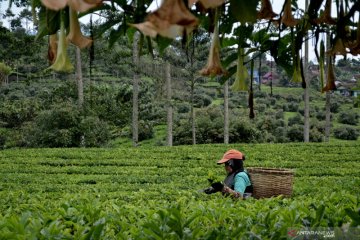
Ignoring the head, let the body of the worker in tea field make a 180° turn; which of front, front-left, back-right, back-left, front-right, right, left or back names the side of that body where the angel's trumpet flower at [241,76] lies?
right

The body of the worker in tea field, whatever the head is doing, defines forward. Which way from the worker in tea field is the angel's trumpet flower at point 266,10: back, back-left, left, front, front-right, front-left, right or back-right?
left

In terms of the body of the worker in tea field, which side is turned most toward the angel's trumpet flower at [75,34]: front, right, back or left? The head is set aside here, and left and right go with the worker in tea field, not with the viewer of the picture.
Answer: left

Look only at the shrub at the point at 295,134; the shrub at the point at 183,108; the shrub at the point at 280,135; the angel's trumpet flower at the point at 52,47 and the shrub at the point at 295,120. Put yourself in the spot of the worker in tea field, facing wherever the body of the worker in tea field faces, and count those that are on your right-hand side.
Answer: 4

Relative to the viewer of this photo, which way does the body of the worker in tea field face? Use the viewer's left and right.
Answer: facing to the left of the viewer

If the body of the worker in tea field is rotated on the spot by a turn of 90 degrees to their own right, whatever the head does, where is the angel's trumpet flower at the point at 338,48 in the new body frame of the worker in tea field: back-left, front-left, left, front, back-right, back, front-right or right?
back

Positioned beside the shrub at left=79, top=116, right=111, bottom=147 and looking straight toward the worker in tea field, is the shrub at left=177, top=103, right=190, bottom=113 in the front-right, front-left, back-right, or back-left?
back-left

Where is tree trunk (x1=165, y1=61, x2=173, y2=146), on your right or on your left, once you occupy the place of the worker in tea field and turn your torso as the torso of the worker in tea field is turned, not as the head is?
on your right

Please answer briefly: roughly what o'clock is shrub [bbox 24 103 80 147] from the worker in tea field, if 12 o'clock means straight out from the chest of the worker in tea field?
The shrub is roughly at 2 o'clock from the worker in tea field.

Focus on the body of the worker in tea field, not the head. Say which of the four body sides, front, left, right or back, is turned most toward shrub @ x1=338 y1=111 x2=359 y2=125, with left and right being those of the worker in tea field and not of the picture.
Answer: right

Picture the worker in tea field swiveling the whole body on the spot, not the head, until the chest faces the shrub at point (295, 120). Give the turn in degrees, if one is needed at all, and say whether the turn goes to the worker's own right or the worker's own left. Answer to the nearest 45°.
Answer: approximately 90° to the worker's own right

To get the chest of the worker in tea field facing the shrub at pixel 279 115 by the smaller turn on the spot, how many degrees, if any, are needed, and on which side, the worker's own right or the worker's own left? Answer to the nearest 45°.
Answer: approximately 90° to the worker's own right

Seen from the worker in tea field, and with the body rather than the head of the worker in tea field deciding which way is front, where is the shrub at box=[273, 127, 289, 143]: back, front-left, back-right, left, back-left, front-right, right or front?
right

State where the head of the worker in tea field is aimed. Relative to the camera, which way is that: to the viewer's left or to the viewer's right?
to the viewer's left

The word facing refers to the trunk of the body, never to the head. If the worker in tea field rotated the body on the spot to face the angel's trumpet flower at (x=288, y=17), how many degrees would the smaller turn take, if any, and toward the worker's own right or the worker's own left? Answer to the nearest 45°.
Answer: approximately 90° to the worker's own left

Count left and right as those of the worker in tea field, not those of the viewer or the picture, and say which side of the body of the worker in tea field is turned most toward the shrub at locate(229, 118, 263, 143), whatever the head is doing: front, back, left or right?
right

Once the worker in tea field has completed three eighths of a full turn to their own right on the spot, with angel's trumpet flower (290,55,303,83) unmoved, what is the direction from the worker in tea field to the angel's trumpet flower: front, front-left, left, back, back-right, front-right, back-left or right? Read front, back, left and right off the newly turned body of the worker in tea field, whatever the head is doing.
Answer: back-right
